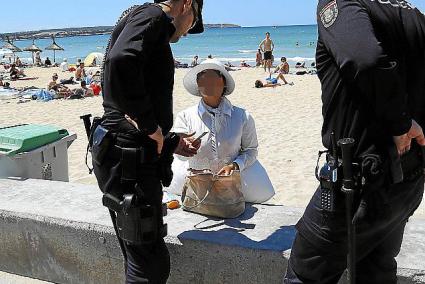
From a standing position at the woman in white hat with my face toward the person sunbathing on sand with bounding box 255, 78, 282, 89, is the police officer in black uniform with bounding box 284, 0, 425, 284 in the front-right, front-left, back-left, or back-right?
back-right

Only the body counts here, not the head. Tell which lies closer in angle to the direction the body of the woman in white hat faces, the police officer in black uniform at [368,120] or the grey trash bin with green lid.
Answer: the police officer in black uniform

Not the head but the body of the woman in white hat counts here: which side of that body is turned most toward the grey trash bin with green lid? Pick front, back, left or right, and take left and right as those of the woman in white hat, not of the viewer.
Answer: right

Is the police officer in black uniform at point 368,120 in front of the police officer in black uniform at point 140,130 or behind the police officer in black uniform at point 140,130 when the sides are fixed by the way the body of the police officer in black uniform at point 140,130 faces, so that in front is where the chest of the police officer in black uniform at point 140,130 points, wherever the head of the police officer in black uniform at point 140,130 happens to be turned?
in front

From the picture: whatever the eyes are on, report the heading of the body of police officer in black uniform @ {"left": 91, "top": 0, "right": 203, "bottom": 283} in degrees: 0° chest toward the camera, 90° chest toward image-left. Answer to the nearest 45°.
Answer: approximately 270°

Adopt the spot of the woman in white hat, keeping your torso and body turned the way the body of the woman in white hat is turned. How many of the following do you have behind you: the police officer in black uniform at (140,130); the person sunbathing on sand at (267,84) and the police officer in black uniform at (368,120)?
1

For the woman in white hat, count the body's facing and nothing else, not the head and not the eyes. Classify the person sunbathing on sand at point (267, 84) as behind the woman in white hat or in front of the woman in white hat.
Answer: behind

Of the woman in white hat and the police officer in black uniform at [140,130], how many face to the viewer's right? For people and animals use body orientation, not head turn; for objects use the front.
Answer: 1

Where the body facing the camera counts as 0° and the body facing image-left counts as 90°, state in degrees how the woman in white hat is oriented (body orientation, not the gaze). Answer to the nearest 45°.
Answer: approximately 0°

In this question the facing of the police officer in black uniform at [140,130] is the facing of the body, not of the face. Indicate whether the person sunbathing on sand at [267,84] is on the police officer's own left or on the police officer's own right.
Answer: on the police officer's own left
